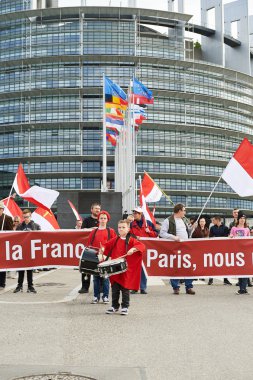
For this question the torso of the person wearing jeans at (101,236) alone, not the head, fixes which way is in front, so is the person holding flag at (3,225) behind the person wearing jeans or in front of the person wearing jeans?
behind

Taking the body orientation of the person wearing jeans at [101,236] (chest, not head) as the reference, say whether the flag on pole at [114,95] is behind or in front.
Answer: behind

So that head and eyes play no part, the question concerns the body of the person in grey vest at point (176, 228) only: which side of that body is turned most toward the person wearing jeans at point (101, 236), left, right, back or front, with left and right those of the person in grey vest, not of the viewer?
right

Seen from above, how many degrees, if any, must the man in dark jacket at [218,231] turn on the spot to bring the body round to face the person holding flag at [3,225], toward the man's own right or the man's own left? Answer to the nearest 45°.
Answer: approximately 45° to the man's own right

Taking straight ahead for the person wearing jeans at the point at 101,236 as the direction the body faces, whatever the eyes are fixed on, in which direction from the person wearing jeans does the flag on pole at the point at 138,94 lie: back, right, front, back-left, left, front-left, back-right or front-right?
back

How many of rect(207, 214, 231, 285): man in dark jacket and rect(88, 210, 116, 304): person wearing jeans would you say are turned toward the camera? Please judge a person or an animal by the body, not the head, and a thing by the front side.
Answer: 2

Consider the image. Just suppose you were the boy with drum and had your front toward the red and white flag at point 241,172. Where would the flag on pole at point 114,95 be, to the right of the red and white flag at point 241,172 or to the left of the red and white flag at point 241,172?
left

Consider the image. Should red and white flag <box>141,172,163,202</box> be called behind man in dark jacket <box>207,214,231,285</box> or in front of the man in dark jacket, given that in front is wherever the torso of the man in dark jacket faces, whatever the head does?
behind

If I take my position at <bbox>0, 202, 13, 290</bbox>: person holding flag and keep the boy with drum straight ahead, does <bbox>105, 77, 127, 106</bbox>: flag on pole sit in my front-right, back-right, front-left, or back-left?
back-left

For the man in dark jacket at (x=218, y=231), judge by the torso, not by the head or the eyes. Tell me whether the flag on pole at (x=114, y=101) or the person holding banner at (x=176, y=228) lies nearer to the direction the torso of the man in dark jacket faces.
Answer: the person holding banner
